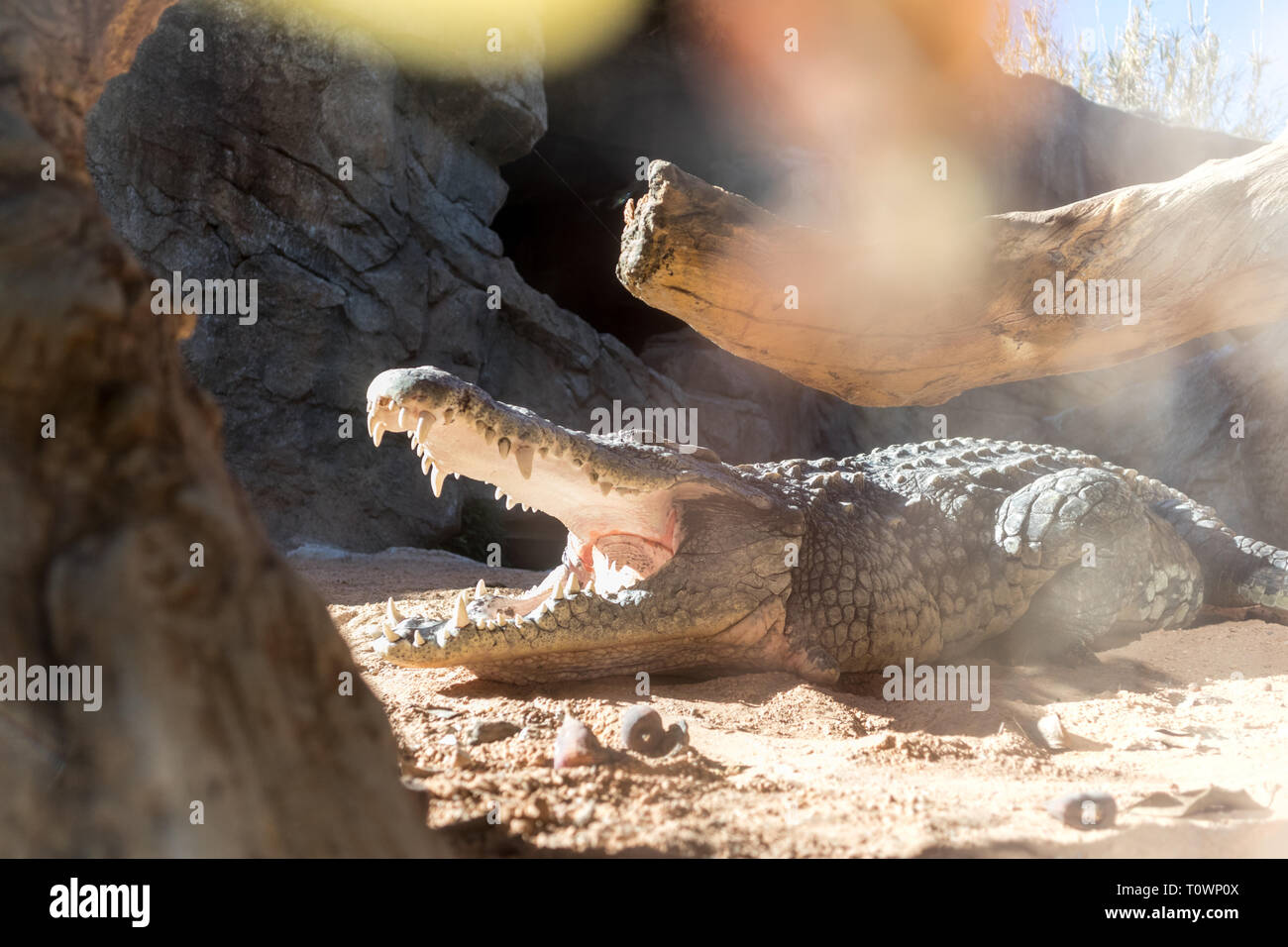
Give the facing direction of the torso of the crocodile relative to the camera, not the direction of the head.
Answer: to the viewer's left

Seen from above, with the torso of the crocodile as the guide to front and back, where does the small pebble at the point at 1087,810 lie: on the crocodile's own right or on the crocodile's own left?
on the crocodile's own left

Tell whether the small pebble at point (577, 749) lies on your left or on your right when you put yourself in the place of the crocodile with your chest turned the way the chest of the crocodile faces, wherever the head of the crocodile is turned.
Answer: on your left

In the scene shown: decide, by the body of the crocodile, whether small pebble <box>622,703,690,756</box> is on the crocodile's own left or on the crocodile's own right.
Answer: on the crocodile's own left

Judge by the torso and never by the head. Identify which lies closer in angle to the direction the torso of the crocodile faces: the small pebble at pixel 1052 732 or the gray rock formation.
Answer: the gray rock formation
